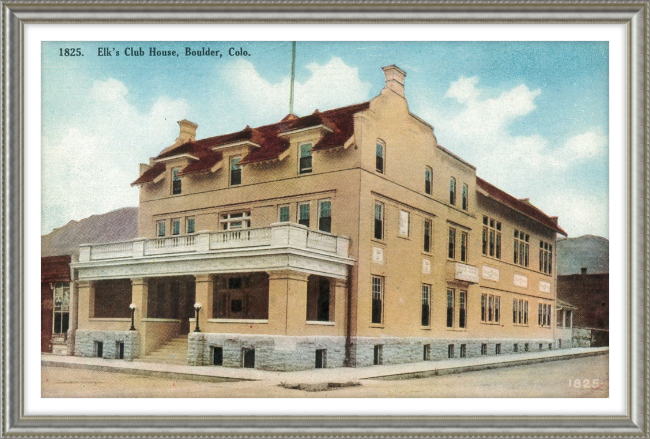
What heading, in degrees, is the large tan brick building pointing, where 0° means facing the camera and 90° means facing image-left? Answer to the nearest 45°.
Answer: approximately 45°
